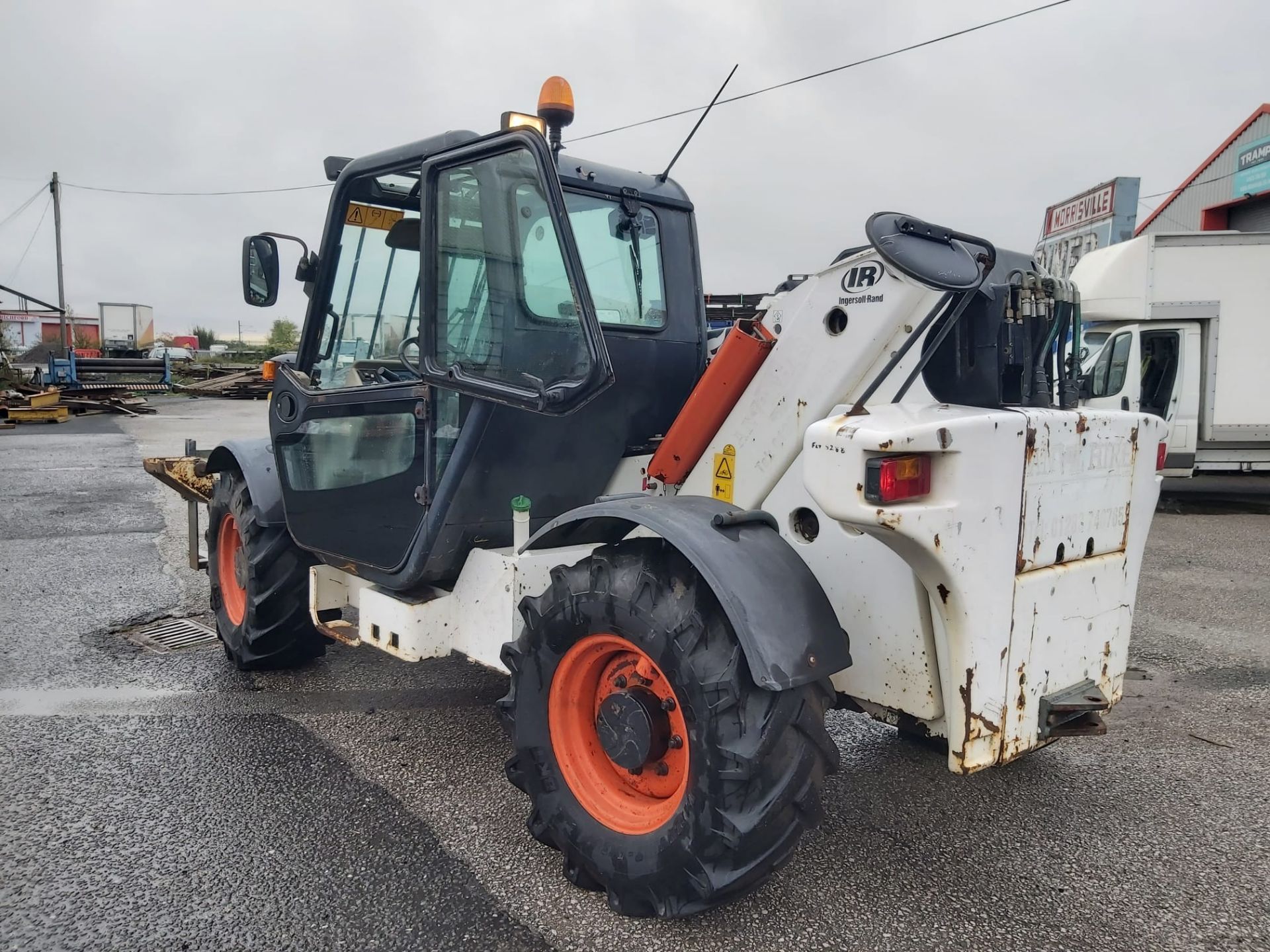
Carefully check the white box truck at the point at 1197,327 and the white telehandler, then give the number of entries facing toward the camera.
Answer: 0

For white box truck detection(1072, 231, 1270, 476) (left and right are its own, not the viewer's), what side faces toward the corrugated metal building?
right

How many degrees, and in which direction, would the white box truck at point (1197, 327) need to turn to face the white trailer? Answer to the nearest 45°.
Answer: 0° — it already faces it

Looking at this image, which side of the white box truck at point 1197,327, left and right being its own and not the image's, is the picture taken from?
left

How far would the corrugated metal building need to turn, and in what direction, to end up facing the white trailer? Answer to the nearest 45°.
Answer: approximately 45° to its right

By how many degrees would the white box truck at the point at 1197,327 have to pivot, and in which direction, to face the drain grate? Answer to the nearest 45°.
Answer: approximately 45° to its left

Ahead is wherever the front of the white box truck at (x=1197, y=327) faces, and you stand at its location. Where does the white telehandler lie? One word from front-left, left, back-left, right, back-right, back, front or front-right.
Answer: left

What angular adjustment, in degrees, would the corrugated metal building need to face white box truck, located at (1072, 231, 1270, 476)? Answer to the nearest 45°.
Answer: approximately 45° to its left

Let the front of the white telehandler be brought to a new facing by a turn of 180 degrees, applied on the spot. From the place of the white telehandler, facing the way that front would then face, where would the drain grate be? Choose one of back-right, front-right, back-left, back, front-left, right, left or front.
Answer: back

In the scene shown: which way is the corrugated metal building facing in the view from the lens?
facing the viewer and to the left of the viewer

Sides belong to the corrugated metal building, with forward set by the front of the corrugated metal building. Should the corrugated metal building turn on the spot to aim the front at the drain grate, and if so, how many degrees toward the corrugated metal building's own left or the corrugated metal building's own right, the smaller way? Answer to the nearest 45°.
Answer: approximately 45° to the corrugated metal building's own left

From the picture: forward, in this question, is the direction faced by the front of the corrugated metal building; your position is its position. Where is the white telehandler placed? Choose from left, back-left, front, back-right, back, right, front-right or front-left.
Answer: front-left

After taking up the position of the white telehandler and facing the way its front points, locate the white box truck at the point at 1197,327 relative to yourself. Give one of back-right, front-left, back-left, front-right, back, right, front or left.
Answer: right

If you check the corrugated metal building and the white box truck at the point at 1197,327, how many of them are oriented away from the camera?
0

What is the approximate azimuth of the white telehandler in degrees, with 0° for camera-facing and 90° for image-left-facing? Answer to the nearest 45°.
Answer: approximately 135°
